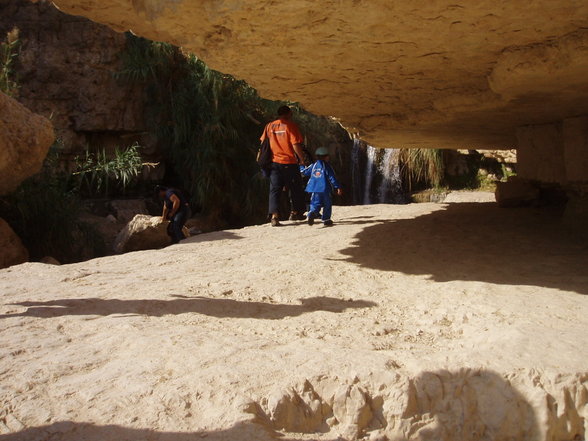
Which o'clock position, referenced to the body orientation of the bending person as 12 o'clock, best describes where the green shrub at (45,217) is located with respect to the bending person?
The green shrub is roughly at 1 o'clock from the bending person.

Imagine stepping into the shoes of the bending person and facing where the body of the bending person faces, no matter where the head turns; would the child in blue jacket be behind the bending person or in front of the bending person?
behind

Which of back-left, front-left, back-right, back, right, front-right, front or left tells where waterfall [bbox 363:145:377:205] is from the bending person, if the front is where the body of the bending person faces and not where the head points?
back-right

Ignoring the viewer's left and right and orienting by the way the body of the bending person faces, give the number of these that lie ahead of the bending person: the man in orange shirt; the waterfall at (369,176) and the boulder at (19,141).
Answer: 1

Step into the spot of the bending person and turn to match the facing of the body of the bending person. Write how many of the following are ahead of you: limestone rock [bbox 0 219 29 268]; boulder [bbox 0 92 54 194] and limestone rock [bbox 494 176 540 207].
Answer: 2

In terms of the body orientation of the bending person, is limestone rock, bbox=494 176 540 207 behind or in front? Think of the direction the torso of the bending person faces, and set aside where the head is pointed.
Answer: behind

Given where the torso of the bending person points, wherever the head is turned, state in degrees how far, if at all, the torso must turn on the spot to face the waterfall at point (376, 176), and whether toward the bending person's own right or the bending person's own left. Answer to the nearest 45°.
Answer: approximately 135° to the bending person's own right

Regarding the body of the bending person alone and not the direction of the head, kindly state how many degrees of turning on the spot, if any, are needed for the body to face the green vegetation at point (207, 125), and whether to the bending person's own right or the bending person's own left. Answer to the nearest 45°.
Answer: approximately 90° to the bending person's own right

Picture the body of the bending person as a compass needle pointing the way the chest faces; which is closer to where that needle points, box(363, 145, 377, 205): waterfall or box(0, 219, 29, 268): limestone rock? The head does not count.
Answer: the limestone rock

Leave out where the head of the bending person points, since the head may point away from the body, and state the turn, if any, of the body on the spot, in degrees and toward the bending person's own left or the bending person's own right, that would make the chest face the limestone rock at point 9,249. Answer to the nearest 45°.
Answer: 0° — they already face it

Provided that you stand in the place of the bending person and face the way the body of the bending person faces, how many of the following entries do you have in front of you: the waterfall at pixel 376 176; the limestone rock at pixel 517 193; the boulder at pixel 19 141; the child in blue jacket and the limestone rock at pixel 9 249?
2

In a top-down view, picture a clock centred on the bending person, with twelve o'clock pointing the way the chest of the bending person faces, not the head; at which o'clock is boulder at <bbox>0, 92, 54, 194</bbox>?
The boulder is roughly at 12 o'clock from the bending person.

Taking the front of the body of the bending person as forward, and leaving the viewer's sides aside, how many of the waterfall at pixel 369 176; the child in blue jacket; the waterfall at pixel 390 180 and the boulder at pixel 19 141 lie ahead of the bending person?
1

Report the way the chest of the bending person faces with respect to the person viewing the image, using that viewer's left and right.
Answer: facing to the left of the viewer

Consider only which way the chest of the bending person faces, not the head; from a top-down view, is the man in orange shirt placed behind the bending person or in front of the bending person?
behind

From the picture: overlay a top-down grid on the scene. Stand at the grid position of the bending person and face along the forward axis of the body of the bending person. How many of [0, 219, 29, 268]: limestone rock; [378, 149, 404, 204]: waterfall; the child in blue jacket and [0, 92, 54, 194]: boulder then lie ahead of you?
2
